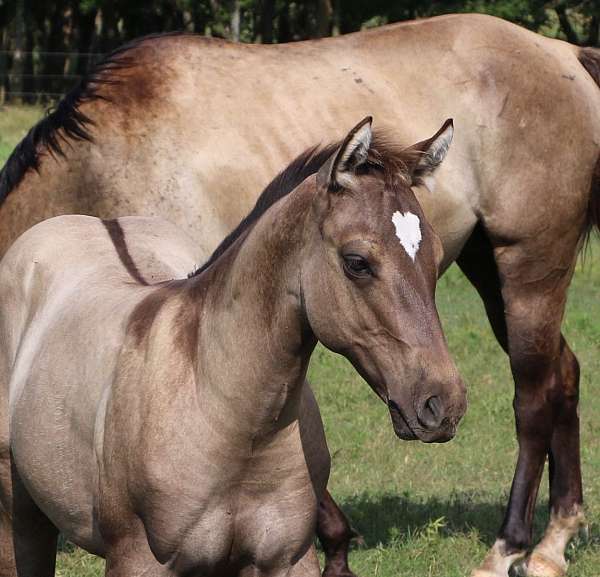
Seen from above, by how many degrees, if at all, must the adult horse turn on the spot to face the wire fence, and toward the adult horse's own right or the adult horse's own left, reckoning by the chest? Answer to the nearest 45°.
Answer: approximately 90° to the adult horse's own right

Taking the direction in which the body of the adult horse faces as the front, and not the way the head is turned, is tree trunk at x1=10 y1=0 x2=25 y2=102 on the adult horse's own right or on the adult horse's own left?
on the adult horse's own right

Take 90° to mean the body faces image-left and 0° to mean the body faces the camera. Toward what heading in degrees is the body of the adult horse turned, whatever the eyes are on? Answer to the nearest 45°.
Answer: approximately 90°

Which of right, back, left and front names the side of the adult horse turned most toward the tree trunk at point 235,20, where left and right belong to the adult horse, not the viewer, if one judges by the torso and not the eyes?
right
